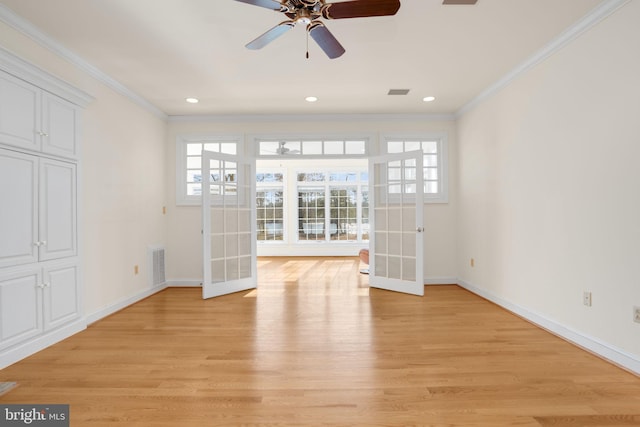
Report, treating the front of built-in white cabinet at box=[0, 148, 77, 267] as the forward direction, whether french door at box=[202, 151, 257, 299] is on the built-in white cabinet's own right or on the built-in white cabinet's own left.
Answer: on the built-in white cabinet's own left

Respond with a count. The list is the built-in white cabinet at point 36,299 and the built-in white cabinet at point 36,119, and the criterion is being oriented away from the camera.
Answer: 0

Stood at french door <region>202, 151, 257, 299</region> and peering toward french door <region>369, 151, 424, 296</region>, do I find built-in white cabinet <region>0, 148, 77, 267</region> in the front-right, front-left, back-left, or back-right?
back-right

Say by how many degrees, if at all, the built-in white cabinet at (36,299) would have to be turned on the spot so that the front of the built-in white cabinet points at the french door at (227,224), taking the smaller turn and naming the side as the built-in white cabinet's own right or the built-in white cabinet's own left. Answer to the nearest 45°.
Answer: approximately 90° to the built-in white cabinet's own left

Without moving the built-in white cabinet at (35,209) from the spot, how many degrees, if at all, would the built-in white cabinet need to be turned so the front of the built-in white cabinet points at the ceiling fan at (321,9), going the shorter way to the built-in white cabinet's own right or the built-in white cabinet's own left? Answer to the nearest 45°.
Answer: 0° — it already faces it

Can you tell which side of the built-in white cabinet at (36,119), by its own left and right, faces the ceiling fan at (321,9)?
front

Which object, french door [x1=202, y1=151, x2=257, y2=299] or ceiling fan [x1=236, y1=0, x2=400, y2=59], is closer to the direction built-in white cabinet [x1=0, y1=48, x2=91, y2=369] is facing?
the ceiling fan

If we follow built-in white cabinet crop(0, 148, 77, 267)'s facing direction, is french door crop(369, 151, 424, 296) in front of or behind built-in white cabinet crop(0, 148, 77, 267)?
in front

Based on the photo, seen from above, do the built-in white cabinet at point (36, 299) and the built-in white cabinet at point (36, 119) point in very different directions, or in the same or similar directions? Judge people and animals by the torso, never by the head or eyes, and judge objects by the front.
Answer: same or similar directions

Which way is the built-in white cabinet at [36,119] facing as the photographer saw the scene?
facing the viewer and to the right of the viewer

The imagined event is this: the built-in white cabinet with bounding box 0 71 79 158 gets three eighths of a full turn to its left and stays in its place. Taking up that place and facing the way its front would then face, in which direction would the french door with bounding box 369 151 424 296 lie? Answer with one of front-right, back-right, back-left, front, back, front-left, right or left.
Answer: right

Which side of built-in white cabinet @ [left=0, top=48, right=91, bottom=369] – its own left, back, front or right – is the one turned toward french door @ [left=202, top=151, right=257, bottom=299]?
left
